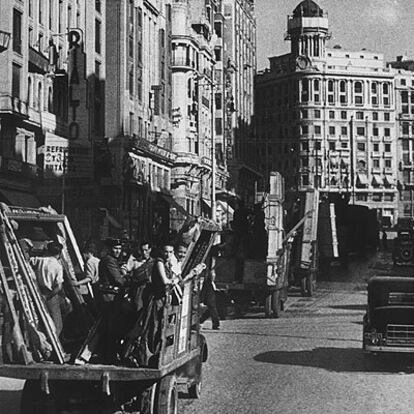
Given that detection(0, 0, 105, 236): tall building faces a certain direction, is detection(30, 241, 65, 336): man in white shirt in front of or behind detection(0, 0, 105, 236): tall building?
in front

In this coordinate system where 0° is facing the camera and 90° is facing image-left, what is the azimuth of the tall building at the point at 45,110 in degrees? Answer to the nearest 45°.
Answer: approximately 315°

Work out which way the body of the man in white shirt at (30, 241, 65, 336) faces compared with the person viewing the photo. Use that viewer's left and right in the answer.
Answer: facing away from the viewer and to the right of the viewer

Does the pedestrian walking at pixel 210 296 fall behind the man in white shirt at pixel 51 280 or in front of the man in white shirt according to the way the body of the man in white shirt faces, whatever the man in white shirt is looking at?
in front

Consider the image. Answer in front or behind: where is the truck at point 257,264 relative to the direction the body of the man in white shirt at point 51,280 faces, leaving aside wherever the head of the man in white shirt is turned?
in front
